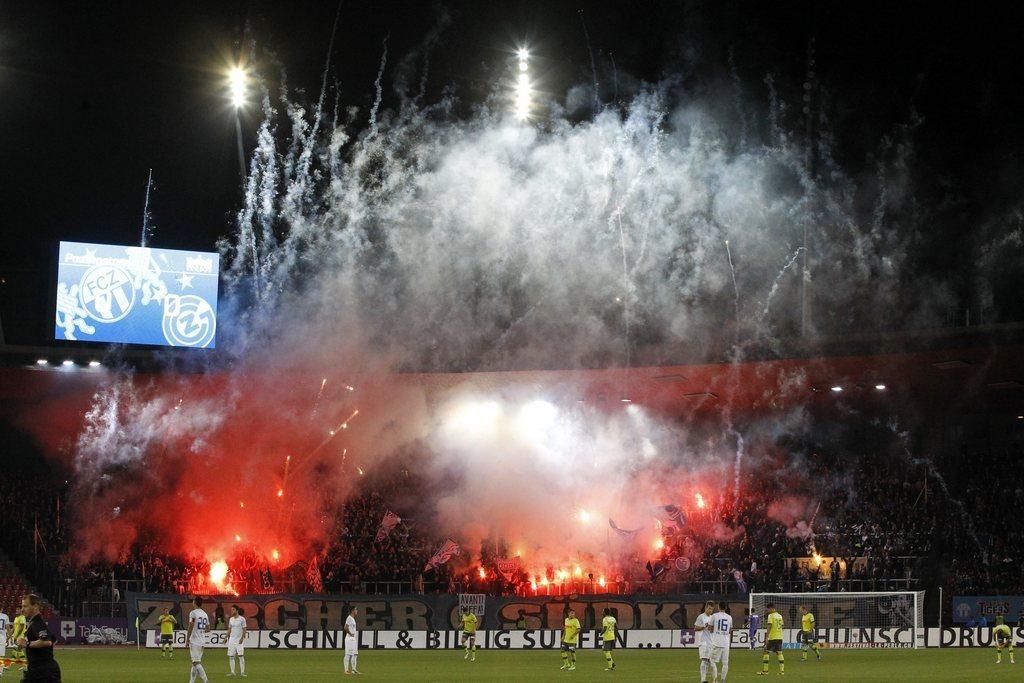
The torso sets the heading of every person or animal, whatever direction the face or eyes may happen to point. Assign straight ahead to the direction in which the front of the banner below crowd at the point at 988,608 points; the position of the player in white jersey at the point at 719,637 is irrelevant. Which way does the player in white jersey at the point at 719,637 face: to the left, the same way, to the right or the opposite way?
the opposite way

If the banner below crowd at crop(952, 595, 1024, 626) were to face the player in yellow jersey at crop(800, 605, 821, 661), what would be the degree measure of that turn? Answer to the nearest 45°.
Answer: approximately 45° to its right

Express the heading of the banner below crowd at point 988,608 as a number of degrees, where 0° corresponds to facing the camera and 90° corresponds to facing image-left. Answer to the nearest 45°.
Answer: approximately 0°

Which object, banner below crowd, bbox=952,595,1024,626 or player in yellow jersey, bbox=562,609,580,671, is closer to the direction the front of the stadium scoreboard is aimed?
the player in yellow jersey

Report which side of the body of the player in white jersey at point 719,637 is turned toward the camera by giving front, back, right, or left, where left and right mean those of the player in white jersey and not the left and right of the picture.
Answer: back

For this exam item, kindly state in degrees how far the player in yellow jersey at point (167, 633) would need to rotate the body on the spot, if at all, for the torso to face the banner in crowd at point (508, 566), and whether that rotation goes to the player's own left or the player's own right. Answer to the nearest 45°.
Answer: approximately 135° to the player's own left
